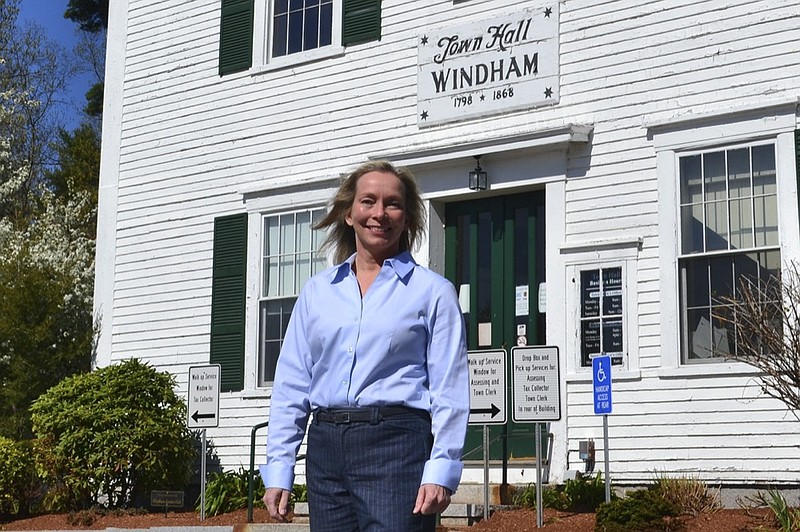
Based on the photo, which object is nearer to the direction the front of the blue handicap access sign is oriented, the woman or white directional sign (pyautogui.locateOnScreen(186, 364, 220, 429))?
the woman

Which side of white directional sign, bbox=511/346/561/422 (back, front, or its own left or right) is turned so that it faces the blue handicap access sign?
left

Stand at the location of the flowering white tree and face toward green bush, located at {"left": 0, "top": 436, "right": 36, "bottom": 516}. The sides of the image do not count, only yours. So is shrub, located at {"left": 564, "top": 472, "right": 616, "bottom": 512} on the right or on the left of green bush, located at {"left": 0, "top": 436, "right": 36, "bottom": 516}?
left

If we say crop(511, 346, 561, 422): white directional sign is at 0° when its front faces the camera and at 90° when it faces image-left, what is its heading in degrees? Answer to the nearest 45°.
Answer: approximately 0°

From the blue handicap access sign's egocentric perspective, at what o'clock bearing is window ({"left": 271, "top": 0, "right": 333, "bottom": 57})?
The window is roughly at 3 o'clock from the blue handicap access sign.

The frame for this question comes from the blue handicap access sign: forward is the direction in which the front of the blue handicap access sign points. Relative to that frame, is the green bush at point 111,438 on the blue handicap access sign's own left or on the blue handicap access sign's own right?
on the blue handicap access sign's own right

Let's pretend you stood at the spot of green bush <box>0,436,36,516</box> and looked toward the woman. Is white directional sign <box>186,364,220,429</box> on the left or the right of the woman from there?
left

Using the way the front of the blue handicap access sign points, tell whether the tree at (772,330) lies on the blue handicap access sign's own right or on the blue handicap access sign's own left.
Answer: on the blue handicap access sign's own left
